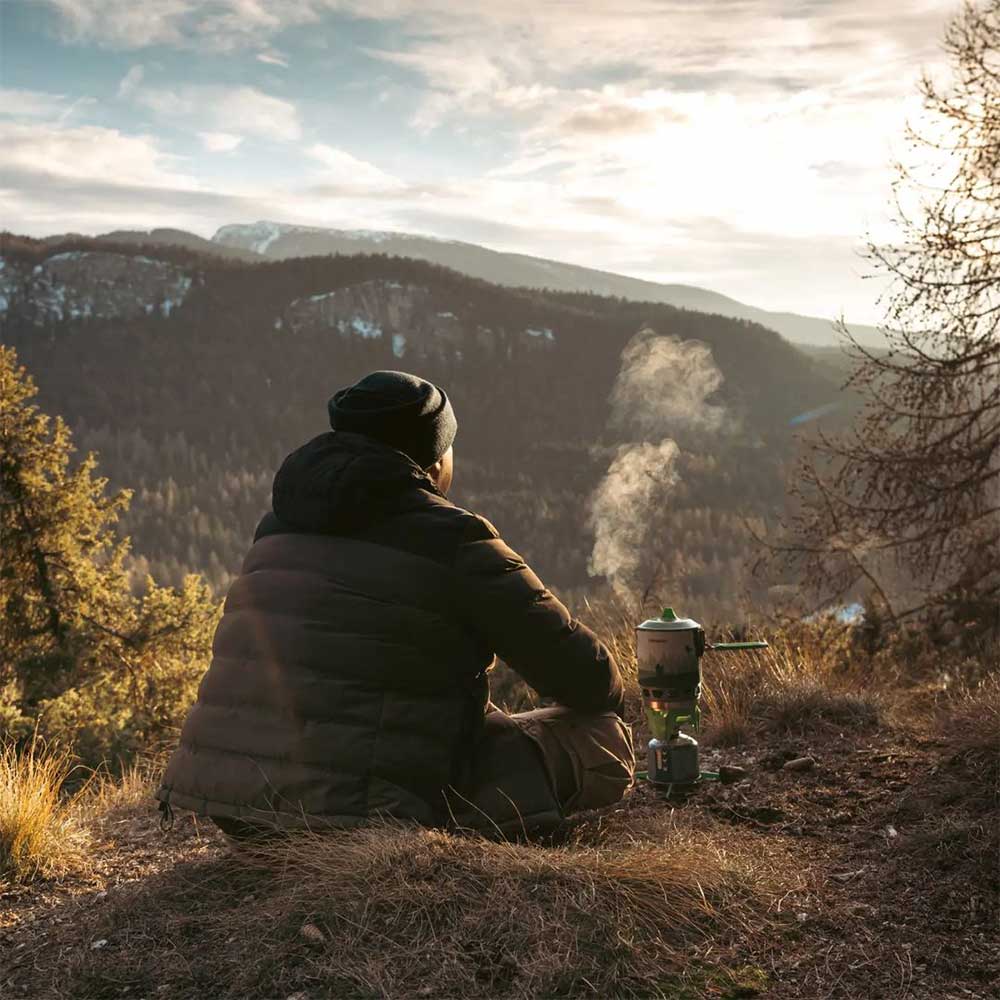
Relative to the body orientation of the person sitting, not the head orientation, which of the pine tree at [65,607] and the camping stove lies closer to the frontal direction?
the camping stove

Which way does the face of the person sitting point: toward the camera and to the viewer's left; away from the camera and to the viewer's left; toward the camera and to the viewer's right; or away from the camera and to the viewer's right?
away from the camera and to the viewer's right

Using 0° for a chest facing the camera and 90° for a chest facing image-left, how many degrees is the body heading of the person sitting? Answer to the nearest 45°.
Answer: approximately 225°

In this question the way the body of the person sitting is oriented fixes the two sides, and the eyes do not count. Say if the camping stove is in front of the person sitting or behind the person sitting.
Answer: in front

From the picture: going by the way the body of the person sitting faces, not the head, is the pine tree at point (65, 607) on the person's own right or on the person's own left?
on the person's own left
